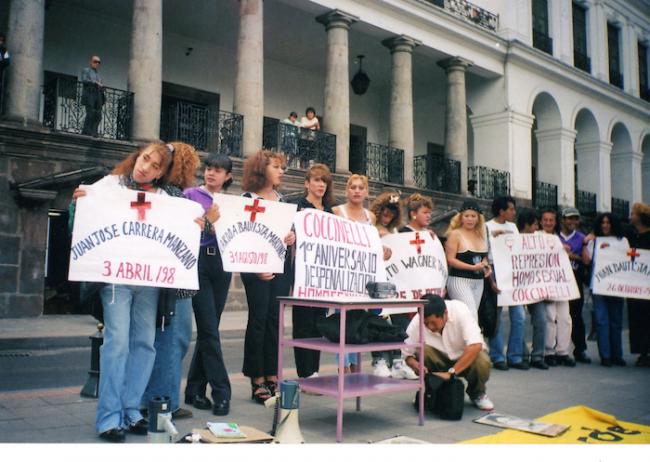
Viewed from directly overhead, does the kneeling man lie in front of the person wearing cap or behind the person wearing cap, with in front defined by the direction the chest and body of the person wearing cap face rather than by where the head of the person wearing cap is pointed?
in front

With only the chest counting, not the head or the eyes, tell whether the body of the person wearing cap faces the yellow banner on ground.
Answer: yes

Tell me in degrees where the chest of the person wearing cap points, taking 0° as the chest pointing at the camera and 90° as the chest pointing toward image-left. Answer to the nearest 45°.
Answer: approximately 0°

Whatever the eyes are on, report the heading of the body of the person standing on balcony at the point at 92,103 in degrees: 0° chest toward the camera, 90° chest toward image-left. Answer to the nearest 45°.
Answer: approximately 315°

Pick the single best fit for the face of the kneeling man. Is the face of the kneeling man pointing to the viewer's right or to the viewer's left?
to the viewer's left

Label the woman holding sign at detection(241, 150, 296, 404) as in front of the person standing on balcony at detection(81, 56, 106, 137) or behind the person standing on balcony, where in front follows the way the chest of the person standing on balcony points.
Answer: in front

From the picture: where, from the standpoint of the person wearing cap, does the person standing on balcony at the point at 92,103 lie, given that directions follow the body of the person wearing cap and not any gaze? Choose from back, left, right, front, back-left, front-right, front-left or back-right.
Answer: right
